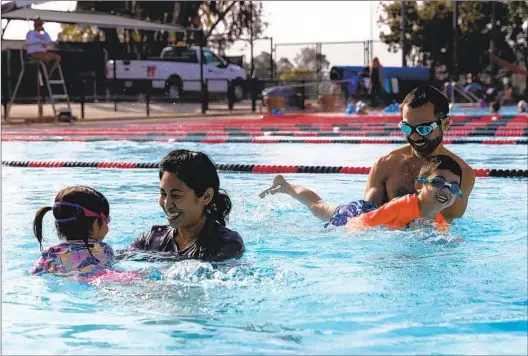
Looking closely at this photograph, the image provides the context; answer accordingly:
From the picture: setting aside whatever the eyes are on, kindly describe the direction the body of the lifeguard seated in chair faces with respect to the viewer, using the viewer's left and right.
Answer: facing the viewer and to the right of the viewer

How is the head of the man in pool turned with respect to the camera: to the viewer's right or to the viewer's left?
to the viewer's left

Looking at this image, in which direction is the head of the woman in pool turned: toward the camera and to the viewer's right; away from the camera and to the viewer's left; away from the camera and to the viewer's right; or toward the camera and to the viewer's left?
toward the camera and to the viewer's left

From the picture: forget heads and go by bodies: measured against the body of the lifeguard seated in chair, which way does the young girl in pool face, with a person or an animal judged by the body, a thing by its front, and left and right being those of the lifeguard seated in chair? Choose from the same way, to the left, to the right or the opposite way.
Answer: to the left

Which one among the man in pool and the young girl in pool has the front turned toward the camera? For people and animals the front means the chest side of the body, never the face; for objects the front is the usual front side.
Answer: the man in pool

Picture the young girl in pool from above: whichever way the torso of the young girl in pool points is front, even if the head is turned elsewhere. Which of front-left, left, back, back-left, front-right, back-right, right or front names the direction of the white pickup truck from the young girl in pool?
front-left

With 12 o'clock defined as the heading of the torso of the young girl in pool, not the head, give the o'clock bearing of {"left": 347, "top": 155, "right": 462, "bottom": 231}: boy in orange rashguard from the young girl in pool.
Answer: The boy in orange rashguard is roughly at 1 o'clock from the young girl in pool.

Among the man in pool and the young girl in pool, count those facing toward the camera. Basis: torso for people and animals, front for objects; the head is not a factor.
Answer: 1

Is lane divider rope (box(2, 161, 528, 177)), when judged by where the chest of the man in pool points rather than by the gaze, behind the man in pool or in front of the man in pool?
behind

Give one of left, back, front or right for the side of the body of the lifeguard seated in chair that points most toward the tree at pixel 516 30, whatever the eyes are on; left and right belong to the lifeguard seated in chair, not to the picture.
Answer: left

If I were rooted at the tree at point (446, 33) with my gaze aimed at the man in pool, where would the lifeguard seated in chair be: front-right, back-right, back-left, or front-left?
front-right

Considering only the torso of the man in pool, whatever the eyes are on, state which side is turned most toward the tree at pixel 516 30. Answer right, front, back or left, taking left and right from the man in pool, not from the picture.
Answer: back

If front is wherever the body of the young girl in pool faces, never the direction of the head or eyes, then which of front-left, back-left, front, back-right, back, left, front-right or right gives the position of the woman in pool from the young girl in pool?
front-right

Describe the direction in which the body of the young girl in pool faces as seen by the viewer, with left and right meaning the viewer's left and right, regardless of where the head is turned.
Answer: facing away from the viewer and to the right of the viewer

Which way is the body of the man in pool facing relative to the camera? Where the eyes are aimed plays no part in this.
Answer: toward the camera

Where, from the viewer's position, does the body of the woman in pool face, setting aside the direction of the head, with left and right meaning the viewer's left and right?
facing the viewer and to the left of the viewer

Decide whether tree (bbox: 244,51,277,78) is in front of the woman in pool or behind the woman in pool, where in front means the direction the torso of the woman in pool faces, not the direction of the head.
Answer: behind
